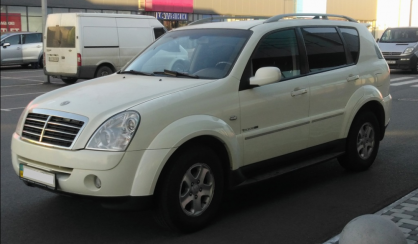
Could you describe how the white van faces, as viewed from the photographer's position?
facing away from the viewer and to the right of the viewer

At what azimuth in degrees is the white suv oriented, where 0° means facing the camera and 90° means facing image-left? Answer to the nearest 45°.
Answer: approximately 45°

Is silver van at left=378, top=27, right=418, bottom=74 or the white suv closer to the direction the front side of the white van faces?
the silver van

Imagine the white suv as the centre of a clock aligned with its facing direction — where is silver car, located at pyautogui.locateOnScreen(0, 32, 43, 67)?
The silver car is roughly at 3 o'clock from the white suv.

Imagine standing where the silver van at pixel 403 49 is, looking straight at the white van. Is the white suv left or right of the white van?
left

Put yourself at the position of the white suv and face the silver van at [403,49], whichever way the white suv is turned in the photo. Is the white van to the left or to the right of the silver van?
left

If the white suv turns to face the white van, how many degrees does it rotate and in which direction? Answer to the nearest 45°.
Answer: approximately 135° to its right
